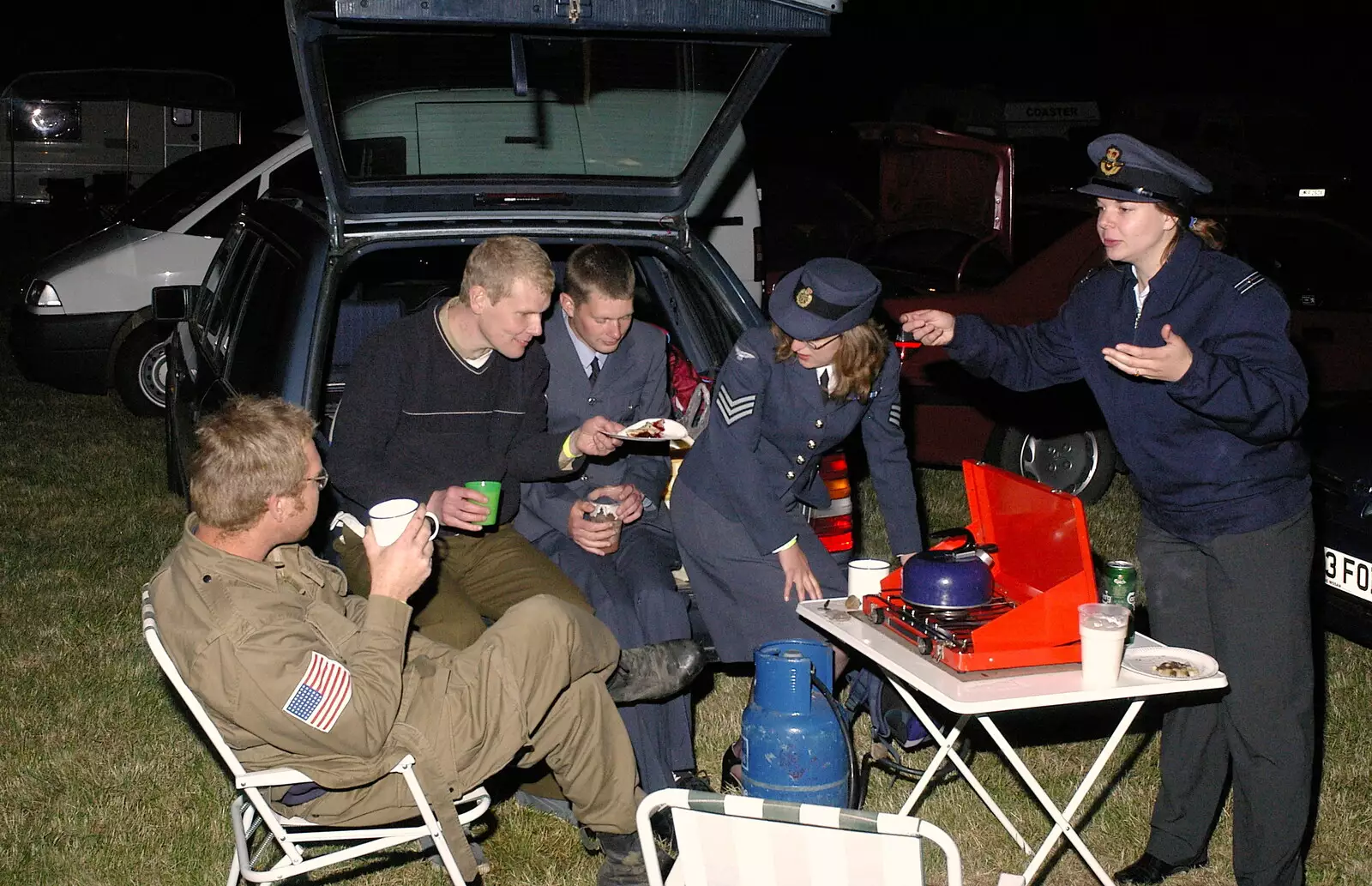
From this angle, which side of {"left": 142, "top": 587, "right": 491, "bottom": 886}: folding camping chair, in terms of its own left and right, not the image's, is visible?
right

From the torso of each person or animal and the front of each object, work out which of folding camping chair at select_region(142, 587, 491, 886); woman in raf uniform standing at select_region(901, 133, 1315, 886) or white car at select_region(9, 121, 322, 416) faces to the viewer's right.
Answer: the folding camping chair

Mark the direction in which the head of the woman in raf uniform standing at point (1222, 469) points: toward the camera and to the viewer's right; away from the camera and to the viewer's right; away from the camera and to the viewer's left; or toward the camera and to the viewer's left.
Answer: toward the camera and to the viewer's left

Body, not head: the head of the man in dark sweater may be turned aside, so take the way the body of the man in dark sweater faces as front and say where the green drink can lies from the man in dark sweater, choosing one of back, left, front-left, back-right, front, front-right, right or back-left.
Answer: front

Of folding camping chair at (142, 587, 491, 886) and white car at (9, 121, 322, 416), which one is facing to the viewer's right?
the folding camping chair

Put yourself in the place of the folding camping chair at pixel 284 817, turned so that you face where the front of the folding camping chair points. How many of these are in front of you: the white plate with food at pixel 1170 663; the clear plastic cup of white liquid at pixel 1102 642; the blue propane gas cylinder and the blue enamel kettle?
4

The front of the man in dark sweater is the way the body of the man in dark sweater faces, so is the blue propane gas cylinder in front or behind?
in front

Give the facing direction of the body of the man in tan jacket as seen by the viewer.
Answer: to the viewer's right

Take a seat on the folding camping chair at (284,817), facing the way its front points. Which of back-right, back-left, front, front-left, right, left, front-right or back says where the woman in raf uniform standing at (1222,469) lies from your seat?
front

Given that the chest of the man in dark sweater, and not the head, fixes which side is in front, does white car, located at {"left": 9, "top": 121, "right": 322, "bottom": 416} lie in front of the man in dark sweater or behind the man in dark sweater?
behind
